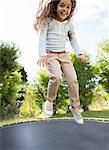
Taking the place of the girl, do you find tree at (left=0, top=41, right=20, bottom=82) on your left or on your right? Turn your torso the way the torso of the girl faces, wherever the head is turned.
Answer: on your right

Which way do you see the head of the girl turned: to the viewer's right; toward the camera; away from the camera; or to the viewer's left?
toward the camera

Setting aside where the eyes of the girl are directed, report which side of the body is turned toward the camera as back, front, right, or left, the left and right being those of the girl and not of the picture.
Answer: front
